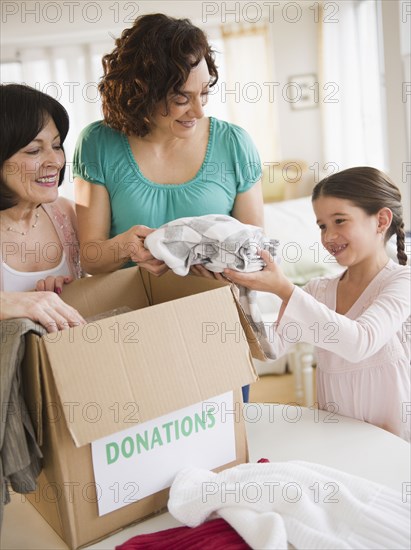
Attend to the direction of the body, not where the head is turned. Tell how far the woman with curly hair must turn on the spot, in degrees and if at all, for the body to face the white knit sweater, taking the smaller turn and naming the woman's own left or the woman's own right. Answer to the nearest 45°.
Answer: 0° — they already face it

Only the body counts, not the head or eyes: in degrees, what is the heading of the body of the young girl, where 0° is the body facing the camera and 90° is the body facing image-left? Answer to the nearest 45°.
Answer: approximately 45°
